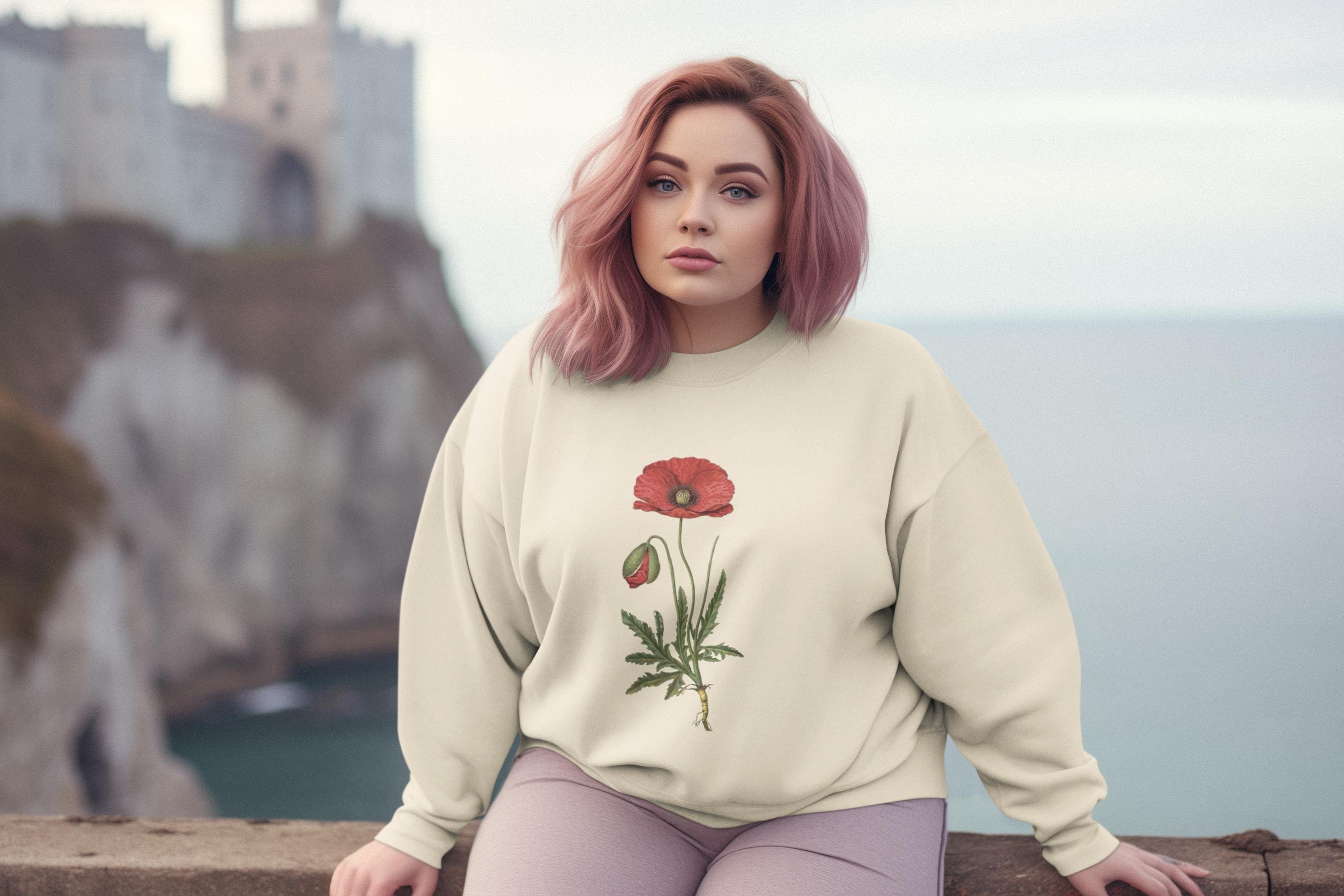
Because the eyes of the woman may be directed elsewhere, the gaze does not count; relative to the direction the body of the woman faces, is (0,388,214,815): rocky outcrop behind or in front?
behind

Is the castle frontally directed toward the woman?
yes

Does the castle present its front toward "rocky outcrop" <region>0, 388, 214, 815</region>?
yes

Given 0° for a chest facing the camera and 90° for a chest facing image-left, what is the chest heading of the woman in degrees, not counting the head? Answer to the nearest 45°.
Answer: approximately 0°

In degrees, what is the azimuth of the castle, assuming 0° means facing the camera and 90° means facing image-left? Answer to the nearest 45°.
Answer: approximately 0°

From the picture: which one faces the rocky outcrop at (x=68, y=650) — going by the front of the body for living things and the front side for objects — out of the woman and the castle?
the castle

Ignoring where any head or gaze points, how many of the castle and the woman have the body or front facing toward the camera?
2

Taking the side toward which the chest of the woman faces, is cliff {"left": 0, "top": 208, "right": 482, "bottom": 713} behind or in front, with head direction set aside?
behind
